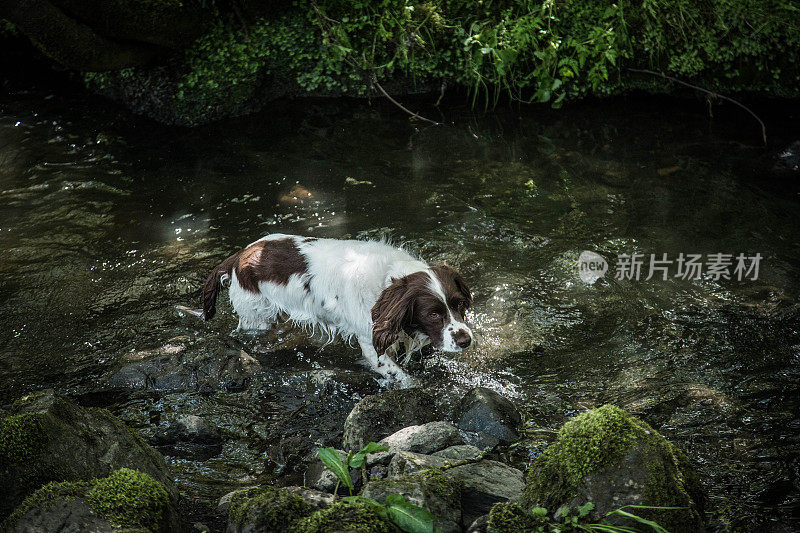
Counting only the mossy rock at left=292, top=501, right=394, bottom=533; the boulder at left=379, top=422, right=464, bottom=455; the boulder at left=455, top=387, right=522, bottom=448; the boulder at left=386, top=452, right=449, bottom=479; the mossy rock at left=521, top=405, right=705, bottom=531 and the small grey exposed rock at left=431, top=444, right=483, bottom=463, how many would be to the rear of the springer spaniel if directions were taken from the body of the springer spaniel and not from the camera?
0

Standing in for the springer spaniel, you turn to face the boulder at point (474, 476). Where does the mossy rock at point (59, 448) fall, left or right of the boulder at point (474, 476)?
right

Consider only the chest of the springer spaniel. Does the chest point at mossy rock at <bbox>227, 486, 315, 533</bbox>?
no

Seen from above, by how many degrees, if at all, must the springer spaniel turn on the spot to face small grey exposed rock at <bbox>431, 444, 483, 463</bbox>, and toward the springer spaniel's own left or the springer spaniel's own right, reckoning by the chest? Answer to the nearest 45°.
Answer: approximately 45° to the springer spaniel's own right

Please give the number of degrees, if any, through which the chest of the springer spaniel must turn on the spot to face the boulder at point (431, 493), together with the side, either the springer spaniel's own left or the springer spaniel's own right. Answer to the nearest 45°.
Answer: approximately 45° to the springer spaniel's own right

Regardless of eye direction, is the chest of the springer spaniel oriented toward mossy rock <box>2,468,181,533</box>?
no

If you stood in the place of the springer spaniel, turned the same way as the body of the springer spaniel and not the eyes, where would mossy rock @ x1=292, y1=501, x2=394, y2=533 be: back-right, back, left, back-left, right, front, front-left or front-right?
front-right

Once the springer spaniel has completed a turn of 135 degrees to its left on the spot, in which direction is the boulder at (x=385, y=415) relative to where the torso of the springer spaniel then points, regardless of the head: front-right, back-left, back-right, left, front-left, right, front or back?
back

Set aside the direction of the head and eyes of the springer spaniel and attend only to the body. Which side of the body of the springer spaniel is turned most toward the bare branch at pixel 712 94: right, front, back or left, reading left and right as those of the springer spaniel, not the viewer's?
left

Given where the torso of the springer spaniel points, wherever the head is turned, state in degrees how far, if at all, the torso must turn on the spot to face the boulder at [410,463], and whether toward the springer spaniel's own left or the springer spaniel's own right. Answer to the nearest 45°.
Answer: approximately 45° to the springer spaniel's own right

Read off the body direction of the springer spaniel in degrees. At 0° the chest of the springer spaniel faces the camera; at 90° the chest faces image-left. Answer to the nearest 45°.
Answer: approximately 315°

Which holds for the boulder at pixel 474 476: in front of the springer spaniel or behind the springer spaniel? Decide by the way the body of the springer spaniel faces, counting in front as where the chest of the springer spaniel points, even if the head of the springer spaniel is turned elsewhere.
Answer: in front

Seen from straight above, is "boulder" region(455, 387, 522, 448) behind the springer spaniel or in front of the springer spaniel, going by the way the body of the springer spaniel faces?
in front

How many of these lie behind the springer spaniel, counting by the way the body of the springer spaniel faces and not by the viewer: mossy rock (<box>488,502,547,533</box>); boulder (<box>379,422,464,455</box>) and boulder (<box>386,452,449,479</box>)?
0

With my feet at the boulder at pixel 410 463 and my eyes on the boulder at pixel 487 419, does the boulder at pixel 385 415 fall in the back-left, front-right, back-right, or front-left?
front-left

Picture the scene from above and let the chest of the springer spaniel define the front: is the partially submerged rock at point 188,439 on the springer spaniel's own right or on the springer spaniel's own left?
on the springer spaniel's own right
